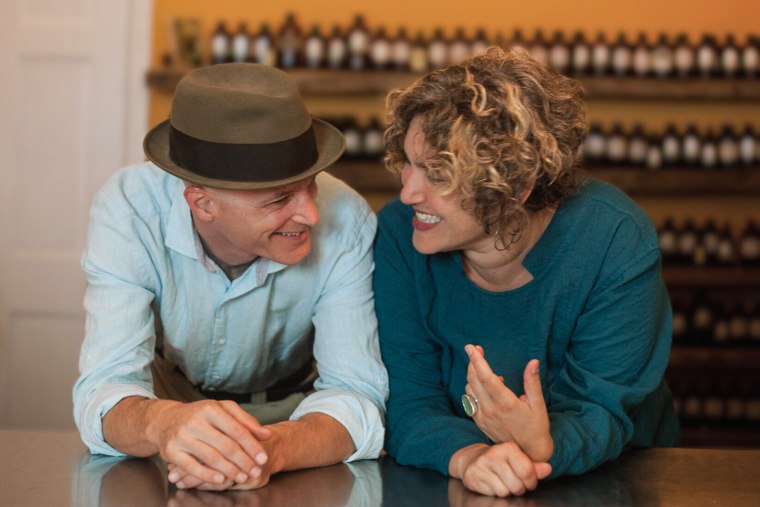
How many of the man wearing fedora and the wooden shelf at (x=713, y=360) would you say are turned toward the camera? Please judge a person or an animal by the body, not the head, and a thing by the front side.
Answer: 2

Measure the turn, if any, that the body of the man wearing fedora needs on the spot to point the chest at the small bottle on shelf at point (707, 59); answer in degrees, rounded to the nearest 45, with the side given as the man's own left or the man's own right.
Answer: approximately 135° to the man's own left

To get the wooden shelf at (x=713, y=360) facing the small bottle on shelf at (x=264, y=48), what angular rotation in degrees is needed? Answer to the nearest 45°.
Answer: approximately 90° to its right

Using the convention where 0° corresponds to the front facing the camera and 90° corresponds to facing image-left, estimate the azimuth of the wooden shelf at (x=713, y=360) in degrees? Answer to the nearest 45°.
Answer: approximately 0°
